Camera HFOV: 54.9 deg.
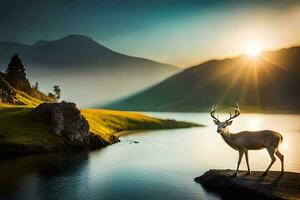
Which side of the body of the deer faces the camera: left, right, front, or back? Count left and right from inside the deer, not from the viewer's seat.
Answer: left
